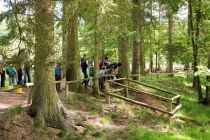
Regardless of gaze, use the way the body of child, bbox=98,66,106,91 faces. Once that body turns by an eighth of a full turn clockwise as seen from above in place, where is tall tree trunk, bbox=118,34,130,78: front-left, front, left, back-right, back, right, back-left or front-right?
left

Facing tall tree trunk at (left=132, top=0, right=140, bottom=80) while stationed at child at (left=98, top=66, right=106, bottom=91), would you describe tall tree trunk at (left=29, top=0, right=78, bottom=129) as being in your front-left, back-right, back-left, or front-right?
back-right
